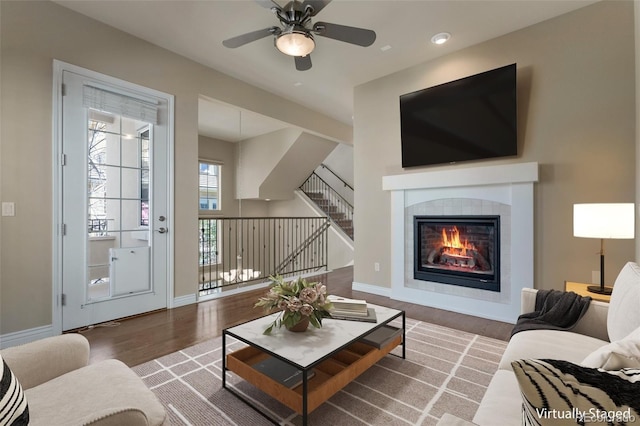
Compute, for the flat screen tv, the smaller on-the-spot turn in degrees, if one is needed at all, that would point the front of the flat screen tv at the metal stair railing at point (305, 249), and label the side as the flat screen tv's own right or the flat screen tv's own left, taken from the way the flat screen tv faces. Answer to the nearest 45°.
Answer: approximately 90° to the flat screen tv's own right

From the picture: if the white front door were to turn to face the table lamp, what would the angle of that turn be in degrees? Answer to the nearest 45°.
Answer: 0° — it already faces it

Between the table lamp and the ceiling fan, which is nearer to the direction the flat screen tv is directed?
the ceiling fan

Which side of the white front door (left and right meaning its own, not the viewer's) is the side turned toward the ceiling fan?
front

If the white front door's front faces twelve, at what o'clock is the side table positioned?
The side table is roughly at 12 o'clock from the white front door.

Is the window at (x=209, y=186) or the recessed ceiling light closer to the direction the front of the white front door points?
the recessed ceiling light

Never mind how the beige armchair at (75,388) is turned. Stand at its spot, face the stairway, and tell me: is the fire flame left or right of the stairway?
right

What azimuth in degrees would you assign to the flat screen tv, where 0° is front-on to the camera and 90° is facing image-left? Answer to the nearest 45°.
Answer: approximately 45°

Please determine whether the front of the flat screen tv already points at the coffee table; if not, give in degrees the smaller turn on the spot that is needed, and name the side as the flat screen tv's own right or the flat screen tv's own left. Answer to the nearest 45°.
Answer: approximately 45° to the flat screen tv's own left

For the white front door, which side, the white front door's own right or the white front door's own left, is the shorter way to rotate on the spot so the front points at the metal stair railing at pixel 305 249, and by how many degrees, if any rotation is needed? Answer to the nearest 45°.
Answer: approximately 90° to the white front door's own left

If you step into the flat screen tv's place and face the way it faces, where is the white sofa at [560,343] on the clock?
The white sofa is roughly at 10 o'clock from the flat screen tv.

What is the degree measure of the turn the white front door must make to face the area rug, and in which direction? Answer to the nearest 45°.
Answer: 0° — it already faces it

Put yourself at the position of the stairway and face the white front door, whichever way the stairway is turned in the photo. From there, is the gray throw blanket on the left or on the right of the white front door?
left
